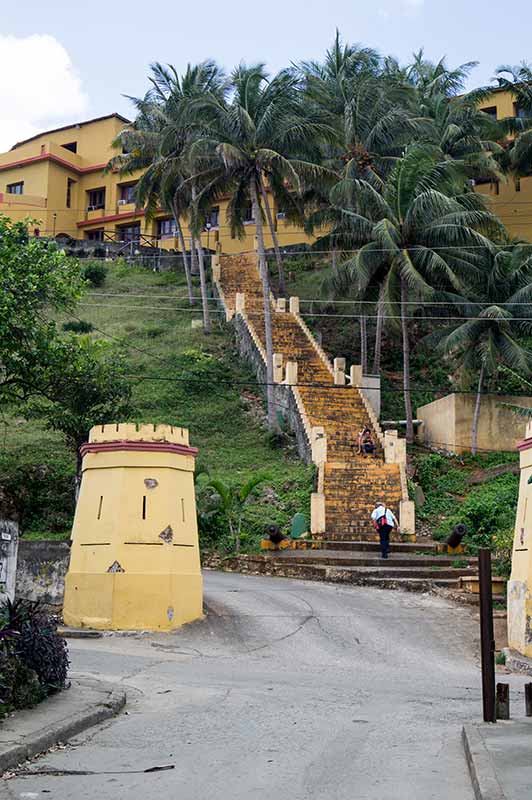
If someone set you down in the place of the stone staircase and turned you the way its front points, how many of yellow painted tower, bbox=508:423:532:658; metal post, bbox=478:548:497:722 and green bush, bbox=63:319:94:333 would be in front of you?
2

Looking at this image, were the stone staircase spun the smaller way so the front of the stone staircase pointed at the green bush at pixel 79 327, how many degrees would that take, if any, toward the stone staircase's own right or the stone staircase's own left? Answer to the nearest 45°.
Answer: approximately 135° to the stone staircase's own right

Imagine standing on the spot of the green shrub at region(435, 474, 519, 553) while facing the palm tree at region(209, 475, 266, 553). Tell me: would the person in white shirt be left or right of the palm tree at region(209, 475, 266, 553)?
left

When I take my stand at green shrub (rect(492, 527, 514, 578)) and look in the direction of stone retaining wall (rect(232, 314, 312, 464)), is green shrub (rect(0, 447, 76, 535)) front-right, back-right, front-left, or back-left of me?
front-left

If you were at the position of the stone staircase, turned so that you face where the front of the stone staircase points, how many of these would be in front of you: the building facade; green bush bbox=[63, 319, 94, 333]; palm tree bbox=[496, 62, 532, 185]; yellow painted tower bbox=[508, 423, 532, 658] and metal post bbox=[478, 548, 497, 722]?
2

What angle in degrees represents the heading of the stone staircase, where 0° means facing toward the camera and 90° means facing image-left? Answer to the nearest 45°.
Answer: approximately 0°

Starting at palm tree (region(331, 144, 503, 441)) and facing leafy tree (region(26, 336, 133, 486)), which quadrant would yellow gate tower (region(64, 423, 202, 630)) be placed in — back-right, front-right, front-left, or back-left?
front-left

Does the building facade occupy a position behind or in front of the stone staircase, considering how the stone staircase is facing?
behind

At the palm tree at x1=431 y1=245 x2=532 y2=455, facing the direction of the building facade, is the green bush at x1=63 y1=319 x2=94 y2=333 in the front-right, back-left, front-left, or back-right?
front-left

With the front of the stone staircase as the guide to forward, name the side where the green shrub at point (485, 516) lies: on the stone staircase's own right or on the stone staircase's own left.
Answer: on the stone staircase's own left

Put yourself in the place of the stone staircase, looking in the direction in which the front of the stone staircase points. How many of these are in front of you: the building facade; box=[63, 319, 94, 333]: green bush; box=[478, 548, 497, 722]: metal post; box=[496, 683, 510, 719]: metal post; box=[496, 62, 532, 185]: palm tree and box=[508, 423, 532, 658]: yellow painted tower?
3

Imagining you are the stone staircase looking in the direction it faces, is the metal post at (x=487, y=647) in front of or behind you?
in front
